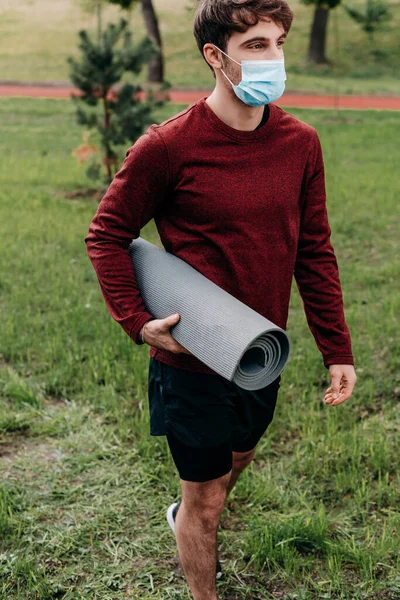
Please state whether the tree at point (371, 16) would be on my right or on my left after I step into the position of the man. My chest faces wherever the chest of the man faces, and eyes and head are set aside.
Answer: on my left

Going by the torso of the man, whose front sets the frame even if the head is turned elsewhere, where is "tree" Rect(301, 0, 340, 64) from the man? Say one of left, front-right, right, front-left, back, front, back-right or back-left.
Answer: back-left

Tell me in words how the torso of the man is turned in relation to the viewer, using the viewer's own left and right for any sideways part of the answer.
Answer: facing the viewer and to the right of the viewer

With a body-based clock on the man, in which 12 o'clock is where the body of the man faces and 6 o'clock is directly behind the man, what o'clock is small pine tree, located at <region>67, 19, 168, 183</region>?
The small pine tree is roughly at 7 o'clock from the man.

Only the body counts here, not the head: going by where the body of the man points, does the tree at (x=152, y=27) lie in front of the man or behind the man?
behind

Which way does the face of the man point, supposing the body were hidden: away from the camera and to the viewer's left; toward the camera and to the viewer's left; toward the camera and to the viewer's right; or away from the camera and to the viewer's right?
toward the camera and to the viewer's right
